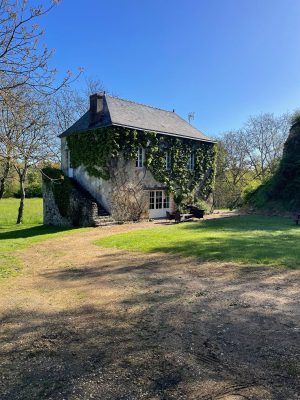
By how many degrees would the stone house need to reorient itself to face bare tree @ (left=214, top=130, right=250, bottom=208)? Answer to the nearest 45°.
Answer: approximately 90° to its left

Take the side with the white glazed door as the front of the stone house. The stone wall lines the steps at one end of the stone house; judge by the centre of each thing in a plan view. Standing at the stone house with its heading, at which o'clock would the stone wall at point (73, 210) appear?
The stone wall is roughly at 4 o'clock from the stone house.

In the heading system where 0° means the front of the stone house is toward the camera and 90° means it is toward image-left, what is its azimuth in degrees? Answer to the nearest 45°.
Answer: approximately 315°
